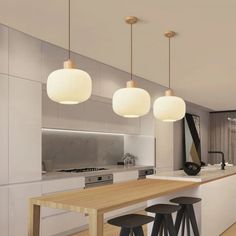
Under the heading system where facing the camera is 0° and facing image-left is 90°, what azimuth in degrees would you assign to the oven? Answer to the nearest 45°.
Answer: approximately 315°

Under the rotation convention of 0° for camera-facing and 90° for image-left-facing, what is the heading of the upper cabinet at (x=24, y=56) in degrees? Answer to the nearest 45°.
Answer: approximately 315°

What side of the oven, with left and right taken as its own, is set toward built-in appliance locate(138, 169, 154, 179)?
left

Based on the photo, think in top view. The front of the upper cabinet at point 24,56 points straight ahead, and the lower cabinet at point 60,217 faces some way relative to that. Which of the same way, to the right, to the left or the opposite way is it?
the same way

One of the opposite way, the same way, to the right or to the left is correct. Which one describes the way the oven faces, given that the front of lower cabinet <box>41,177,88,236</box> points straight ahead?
the same way

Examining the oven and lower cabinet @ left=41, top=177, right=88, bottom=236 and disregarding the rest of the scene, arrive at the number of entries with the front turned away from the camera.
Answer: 0

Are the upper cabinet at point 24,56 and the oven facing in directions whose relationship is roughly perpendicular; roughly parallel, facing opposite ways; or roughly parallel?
roughly parallel

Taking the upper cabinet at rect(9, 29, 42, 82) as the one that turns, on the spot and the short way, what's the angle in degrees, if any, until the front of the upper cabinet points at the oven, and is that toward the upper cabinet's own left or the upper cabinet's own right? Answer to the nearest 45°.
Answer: approximately 90° to the upper cabinet's own left

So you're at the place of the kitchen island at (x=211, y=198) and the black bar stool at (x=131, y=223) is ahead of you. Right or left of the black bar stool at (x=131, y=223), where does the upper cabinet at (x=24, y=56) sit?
right

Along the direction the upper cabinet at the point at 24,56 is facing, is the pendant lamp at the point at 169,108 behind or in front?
in front

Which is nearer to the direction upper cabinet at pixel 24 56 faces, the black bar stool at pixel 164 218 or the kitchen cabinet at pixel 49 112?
the black bar stool

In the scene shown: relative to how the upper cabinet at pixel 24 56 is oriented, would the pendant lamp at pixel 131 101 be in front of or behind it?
in front

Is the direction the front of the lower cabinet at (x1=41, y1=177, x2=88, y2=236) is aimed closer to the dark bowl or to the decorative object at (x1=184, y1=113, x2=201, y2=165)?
the dark bowl

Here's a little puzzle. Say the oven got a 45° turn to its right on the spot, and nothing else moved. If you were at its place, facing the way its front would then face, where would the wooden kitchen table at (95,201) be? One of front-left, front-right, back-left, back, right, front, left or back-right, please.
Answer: front

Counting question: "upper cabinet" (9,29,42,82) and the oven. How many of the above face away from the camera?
0

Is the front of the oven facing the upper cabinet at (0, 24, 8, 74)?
no

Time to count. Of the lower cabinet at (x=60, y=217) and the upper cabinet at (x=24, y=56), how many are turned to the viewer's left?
0
